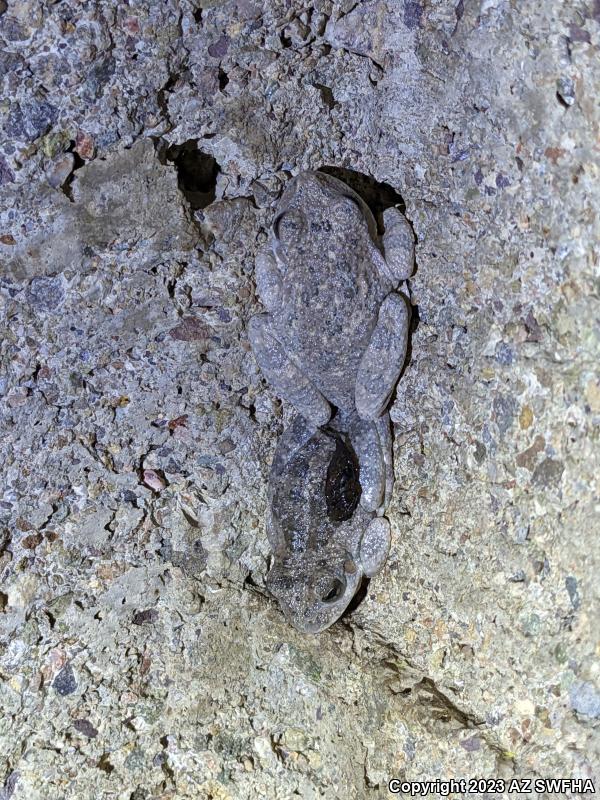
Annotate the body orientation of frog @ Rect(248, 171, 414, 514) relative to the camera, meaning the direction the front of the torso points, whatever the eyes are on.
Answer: away from the camera

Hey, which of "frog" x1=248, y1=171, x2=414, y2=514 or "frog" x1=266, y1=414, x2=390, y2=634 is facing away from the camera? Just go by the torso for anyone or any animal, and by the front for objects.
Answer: "frog" x1=248, y1=171, x2=414, y2=514

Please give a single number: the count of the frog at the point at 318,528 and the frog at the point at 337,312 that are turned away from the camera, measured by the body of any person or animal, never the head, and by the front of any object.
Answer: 1

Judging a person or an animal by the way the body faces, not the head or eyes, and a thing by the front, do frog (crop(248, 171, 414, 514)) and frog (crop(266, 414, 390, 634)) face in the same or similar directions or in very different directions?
very different directions

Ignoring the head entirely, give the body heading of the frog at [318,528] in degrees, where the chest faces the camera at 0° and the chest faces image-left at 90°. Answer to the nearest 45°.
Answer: approximately 0°
